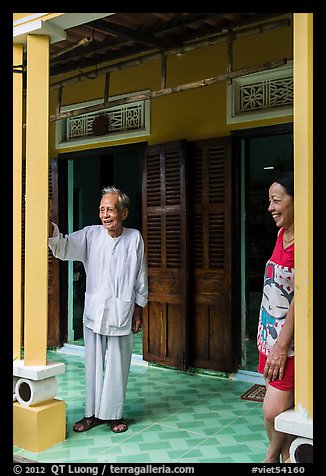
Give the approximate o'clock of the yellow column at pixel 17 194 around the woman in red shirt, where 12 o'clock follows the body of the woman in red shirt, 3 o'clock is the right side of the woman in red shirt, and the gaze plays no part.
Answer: The yellow column is roughly at 2 o'clock from the woman in red shirt.

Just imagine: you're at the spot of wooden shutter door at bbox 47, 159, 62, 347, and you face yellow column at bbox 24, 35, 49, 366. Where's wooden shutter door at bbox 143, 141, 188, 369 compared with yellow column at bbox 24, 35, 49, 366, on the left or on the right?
left

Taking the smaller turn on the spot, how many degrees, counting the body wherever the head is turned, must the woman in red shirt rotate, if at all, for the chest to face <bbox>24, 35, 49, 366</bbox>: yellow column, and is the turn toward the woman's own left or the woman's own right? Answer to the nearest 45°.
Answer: approximately 45° to the woman's own right

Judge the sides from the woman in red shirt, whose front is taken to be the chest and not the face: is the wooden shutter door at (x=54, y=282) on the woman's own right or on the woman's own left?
on the woman's own right

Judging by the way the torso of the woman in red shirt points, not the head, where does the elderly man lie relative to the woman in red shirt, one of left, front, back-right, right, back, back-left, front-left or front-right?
right

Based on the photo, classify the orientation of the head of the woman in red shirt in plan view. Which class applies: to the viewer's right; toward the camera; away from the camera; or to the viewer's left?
to the viewer's left

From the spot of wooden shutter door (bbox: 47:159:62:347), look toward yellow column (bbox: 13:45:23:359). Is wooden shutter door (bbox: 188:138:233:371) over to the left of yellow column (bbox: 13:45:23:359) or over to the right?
left

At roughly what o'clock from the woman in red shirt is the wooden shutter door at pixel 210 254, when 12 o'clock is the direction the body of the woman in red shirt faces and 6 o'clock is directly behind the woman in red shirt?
The wooden shutter door is roughly at 4 o'clock from the woman in red shirt.

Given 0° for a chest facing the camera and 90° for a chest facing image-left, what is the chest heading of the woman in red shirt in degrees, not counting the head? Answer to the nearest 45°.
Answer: approximately 45°
